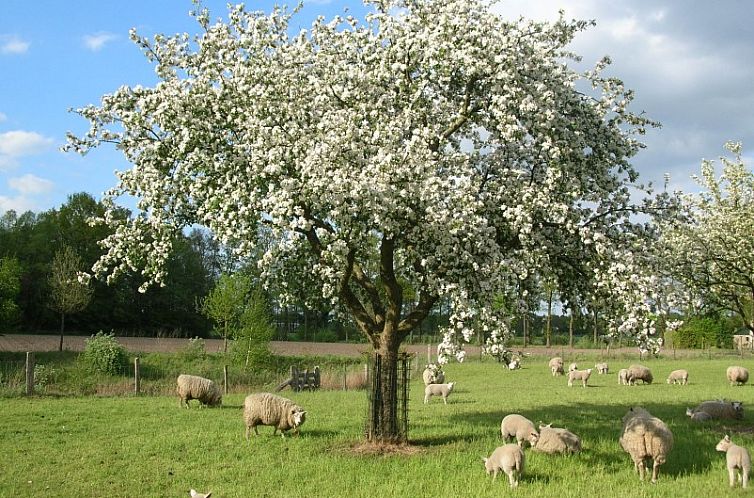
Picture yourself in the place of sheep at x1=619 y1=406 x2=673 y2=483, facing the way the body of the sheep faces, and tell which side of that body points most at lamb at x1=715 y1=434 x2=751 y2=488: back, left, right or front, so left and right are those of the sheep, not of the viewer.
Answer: right

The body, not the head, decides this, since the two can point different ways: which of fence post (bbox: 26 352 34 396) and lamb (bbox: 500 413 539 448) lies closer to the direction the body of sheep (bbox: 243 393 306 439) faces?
the lamb

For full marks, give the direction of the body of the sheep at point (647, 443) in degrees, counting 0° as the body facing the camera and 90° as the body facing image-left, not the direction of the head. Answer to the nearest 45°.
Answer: approximately 180°

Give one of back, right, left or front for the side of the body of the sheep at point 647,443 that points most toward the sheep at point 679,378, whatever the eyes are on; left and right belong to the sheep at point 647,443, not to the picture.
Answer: front

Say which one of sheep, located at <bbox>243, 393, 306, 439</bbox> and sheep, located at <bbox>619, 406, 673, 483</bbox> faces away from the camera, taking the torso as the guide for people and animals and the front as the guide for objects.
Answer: sheep, located at <bbox>619, 406, 673, 483</bbox>

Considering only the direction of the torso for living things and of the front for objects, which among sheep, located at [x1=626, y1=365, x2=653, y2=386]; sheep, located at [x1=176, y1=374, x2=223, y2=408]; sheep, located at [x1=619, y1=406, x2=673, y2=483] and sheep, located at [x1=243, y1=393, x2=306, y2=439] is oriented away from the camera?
sheep, located at [x1=619, y1=406, x2=673, y2=483]

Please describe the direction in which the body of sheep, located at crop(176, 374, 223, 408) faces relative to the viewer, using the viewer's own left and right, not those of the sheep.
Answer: facing to the right of the viewer

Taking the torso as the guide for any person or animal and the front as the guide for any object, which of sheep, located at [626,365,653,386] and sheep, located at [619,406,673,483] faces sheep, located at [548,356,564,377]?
sheep, located at [619,406,673,483]

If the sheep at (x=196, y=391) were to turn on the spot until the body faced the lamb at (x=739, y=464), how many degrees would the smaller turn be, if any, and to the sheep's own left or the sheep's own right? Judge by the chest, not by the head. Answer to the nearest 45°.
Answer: approximately 45° to the sheep's own right

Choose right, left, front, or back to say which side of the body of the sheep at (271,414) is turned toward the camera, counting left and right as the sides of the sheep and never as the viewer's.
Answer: right
